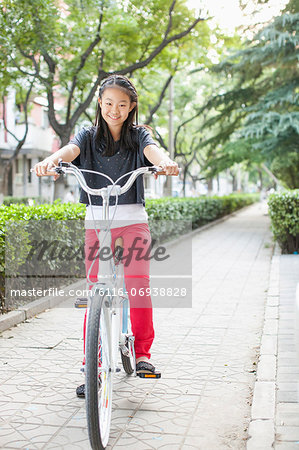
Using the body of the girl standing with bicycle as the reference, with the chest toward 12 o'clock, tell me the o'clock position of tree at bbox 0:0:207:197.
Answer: The tree is roughly at 6 o'clock from the girl standing with bicycle.

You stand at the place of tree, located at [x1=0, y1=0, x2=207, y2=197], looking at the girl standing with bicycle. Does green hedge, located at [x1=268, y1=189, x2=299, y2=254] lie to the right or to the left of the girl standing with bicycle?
left

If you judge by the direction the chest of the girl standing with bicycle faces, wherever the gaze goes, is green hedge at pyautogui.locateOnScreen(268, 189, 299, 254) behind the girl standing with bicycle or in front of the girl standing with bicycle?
behind

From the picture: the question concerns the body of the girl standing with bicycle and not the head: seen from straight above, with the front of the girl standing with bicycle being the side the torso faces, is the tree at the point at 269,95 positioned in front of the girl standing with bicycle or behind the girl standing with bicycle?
behind

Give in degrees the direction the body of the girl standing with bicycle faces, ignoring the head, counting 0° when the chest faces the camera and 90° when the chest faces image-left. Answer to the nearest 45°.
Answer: approximately 0°
